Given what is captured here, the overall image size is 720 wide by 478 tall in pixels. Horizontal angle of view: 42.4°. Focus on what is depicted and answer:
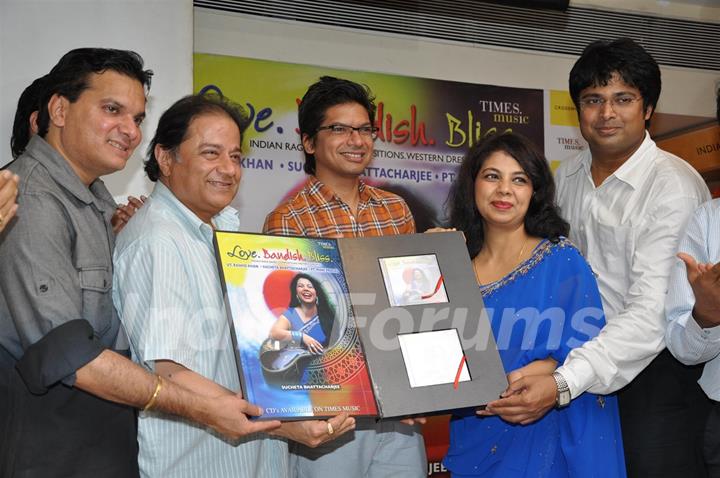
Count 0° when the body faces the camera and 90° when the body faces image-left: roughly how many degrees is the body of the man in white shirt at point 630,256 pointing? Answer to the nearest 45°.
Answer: approximately 45°

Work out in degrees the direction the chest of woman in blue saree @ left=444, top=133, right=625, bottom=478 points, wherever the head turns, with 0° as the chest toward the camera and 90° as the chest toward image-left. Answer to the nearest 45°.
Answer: approximately 45°

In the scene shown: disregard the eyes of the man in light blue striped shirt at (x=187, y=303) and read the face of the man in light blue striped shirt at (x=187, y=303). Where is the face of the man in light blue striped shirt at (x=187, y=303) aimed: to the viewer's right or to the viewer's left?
to the viewer's right

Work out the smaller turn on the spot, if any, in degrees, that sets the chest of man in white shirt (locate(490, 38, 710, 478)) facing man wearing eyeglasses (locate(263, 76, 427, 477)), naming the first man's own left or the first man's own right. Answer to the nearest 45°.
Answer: approximately 45° to the first man's own right

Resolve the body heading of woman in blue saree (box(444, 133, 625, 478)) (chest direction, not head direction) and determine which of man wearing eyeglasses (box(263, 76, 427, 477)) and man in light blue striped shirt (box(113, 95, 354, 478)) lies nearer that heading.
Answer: the man in light blue striped shirt
